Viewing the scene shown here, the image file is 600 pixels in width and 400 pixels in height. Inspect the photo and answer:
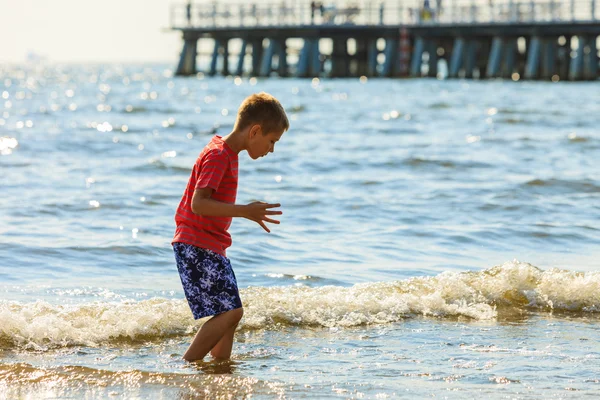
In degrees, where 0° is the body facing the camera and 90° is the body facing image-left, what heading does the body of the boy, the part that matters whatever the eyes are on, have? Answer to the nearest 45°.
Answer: approximately 270°

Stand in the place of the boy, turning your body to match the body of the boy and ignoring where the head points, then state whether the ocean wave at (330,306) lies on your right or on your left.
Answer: on your left

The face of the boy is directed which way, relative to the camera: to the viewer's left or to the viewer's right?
to the viewer's right
